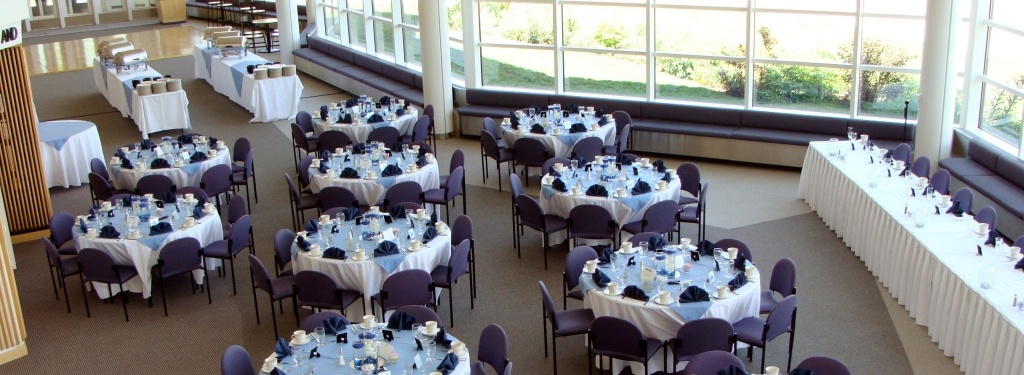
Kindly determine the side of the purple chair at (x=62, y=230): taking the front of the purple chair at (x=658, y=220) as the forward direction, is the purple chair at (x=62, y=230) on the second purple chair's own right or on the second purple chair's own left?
on the second purple chair's own left

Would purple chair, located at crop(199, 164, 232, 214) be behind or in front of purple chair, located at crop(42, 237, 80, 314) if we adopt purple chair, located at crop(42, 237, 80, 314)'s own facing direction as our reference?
in front

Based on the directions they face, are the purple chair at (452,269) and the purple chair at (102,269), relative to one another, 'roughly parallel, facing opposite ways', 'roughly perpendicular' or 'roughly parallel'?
roughly perpendicular

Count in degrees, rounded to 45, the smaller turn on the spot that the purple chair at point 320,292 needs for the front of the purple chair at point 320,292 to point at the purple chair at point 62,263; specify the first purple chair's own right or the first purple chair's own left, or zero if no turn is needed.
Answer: approximately 90° to the first purple chair's own left

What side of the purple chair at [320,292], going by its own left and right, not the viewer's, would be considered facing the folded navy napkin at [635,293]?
right

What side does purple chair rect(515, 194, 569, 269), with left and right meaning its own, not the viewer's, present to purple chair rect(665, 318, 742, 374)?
right

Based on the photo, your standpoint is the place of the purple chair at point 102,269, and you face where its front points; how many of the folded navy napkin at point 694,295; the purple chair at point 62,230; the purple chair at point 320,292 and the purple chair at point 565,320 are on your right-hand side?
3

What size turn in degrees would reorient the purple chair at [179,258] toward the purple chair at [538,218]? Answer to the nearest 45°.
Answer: approximately 135° to its right
